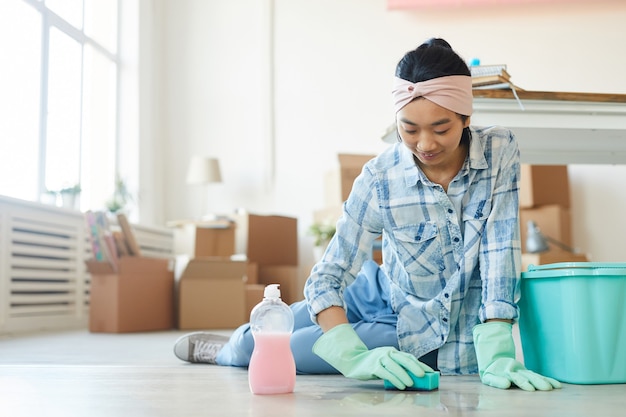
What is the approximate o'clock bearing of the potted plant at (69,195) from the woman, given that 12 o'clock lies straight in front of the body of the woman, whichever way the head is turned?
The potted plant is roughly at 5 o'clock from the woman.

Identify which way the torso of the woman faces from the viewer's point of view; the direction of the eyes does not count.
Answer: toward the camera

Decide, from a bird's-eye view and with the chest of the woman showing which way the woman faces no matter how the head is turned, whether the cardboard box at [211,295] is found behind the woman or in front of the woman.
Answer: behind

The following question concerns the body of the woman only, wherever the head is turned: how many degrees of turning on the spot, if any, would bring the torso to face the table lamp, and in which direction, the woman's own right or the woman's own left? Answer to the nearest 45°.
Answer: approximately 180°

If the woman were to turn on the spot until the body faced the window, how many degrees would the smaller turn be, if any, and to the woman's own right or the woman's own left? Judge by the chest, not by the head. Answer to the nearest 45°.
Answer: approximately 135° to the woman's own right

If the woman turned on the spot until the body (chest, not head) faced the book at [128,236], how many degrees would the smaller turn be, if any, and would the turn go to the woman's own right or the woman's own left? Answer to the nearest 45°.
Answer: approximately 135° to the woman's own right

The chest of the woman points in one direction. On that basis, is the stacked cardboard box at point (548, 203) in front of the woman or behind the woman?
behind

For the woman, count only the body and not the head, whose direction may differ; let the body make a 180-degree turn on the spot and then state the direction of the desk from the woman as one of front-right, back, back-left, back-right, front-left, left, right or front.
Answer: front-right

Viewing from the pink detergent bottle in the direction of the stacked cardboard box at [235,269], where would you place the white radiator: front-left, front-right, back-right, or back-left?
front-left

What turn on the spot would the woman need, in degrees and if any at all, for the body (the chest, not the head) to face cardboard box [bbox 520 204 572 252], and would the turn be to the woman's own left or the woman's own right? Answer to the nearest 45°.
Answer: approximately 180°

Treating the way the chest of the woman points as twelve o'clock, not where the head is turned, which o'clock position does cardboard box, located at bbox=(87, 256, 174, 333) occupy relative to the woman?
The cardboard box is roughly at 5 o'clock from the woman.

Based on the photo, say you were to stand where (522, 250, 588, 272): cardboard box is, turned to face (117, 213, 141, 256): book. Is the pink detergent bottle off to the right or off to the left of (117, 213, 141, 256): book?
left

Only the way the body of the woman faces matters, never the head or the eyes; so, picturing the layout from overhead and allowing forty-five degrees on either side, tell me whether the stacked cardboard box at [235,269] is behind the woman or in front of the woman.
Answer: behind
